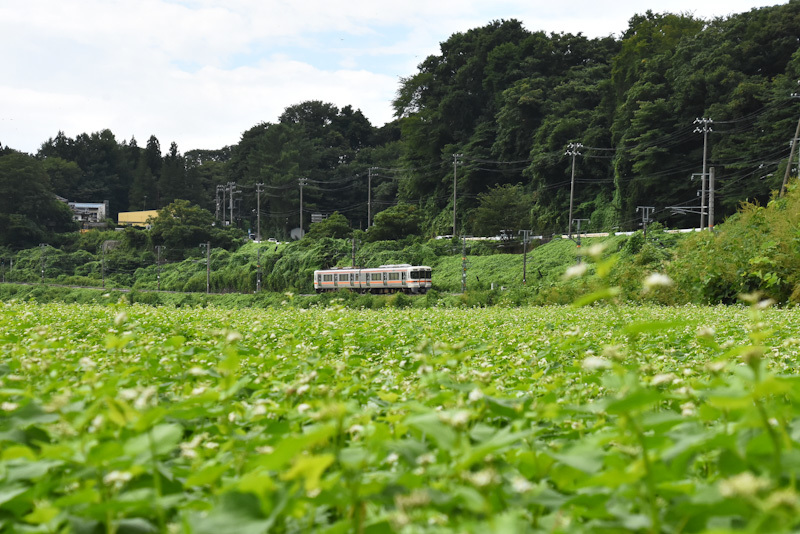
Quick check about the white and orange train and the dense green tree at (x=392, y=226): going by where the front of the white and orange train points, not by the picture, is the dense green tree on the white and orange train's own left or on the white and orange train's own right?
on the white and orange train's own left

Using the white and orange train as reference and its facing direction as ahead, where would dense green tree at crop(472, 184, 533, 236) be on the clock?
The dense green tree is roughly at 9 o'clock from the white and orange train.

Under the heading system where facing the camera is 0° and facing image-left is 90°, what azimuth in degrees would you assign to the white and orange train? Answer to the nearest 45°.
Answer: approximately 315°
